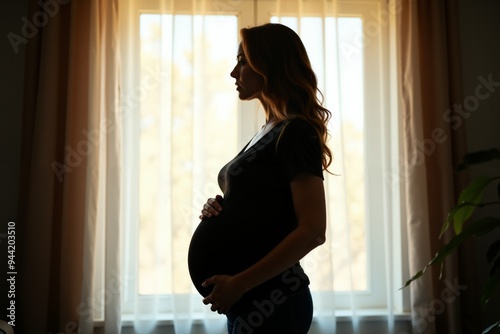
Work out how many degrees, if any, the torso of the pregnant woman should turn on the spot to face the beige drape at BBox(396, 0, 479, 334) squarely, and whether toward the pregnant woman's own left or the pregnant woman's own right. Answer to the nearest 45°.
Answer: approximately 135° to the pregnant woman's own right

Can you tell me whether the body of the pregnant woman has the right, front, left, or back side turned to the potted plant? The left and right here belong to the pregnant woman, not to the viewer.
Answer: back

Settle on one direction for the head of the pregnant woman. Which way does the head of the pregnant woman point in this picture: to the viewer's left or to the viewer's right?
to the viewer's left

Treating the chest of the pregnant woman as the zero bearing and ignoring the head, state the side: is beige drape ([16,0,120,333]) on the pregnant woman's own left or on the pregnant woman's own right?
on the pregnant woman's own right

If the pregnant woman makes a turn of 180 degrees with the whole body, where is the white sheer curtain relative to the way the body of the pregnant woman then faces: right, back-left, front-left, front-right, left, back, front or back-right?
left

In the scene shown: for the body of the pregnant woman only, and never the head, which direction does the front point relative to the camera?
to the viewer's left

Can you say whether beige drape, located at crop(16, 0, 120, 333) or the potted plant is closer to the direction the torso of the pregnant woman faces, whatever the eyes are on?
the beige drape
